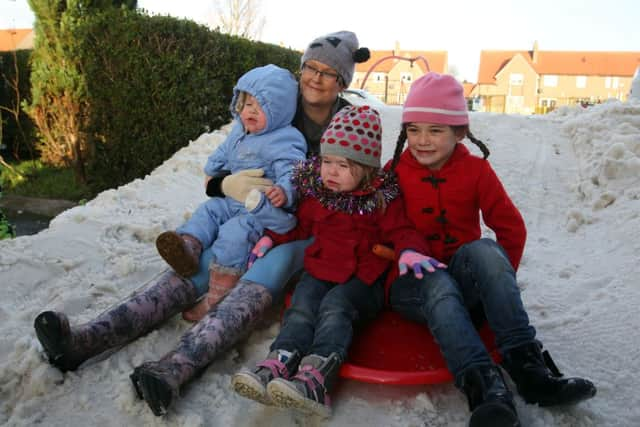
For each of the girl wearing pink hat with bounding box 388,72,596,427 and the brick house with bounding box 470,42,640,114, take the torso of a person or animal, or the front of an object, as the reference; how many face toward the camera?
2

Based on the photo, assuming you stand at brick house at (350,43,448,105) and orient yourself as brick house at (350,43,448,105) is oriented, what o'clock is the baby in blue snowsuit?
The baby in blue snowsuit is roughly at 12 o'clock from the brick house.

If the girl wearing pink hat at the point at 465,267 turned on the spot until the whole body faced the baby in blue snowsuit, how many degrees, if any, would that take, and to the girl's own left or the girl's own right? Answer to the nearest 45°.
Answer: approximately 90° to the girl's own right

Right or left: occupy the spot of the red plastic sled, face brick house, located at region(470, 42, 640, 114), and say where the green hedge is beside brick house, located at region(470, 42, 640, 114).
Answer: left

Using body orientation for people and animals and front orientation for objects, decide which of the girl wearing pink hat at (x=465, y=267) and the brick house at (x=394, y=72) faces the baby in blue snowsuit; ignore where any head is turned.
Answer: the brick house

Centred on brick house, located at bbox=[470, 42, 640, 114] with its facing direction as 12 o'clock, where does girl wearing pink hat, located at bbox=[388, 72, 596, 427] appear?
The girl wearing pink hat is roughly at 12 o'clock from the brick house.
